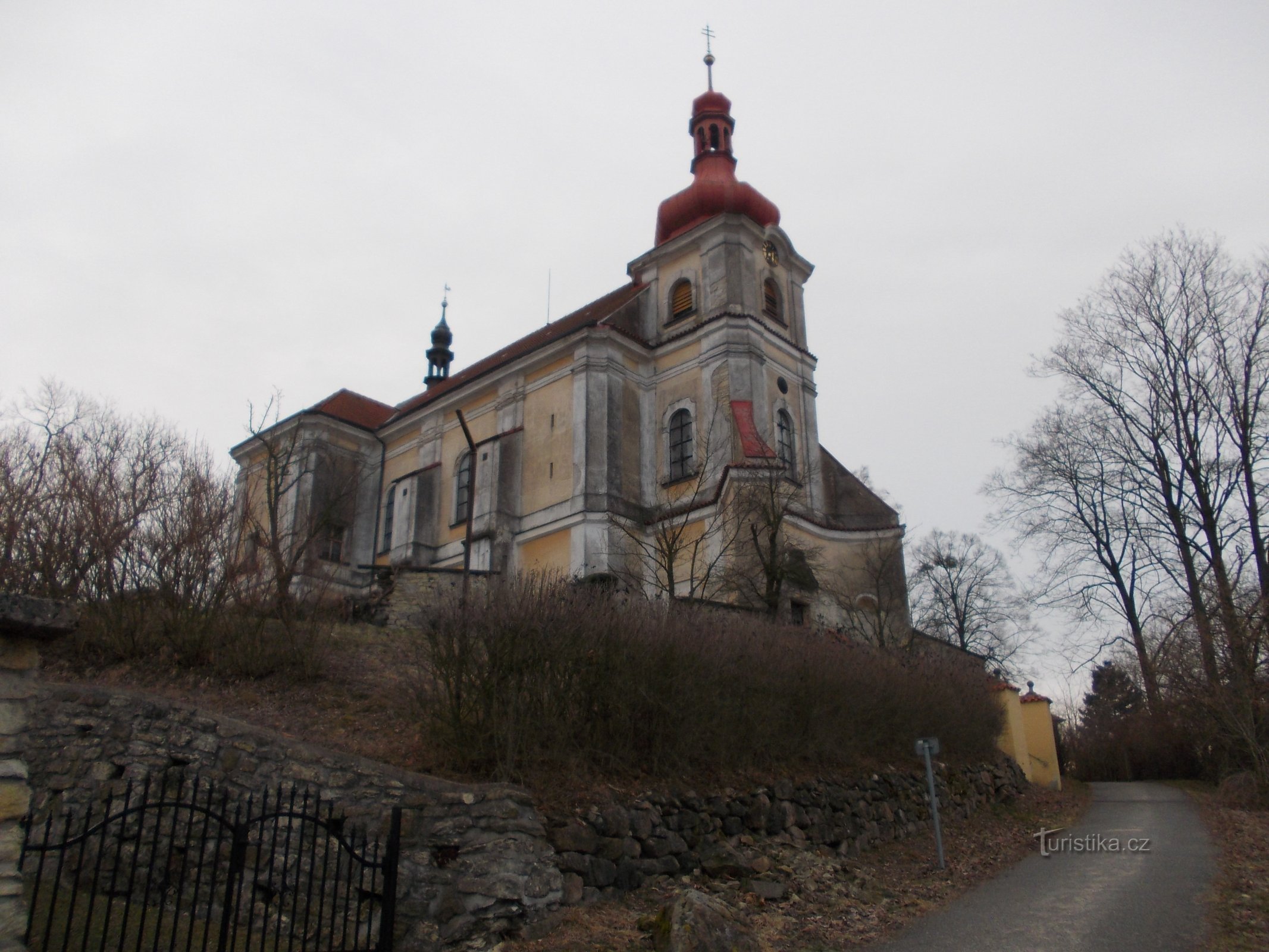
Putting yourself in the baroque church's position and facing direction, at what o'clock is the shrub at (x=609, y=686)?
The shrub is roughly at 2 o'clock from the baroque church.

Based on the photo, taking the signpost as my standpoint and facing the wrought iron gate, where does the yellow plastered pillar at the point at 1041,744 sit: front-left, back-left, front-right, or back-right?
back-right

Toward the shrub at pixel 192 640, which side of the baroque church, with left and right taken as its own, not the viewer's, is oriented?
right

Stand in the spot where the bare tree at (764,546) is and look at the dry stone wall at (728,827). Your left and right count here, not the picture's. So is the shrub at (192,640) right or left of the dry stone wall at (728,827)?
right

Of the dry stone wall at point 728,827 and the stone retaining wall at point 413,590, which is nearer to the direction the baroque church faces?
the dry stone wall

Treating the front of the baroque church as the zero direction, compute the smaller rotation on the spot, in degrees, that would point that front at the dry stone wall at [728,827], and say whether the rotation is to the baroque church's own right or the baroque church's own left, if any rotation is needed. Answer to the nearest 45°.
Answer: approximately 45° to the baroque church's own right

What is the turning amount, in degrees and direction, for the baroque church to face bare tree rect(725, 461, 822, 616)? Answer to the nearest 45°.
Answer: approximately 45° to its right

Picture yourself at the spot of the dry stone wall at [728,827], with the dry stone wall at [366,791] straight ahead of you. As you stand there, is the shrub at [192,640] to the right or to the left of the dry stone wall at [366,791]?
right

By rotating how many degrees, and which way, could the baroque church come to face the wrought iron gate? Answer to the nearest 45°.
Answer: approximately 45° to its right

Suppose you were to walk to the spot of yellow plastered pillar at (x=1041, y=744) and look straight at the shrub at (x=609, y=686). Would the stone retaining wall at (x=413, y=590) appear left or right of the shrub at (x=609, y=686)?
right

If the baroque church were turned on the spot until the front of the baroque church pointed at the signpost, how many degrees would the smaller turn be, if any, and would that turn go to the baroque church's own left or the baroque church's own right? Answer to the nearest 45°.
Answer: approximately 45° to the baroque church's own right

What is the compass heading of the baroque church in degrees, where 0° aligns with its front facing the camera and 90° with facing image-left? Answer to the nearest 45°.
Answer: approximately 315°
